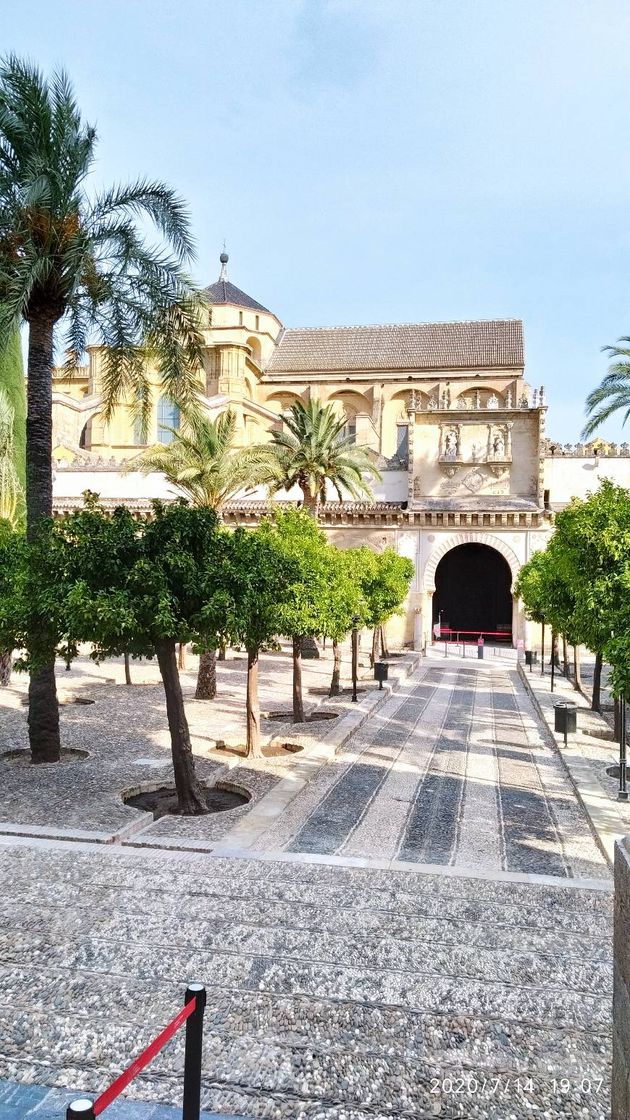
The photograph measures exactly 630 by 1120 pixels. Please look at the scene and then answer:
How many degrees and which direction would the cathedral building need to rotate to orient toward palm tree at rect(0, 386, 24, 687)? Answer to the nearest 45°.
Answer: approximately 45° to its right

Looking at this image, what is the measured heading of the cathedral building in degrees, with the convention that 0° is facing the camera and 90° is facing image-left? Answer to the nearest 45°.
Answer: approximately 0°

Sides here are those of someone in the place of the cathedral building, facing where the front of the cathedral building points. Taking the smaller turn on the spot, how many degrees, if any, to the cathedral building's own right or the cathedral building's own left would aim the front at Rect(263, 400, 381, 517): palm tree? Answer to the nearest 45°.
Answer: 0° — it already faces it

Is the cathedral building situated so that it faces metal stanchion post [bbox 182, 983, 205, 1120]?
yes
